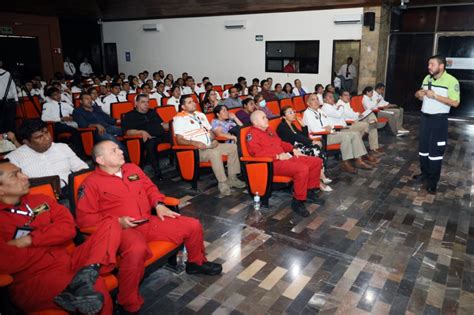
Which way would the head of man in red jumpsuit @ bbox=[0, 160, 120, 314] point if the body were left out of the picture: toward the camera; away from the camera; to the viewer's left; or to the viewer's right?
to the viewer's right

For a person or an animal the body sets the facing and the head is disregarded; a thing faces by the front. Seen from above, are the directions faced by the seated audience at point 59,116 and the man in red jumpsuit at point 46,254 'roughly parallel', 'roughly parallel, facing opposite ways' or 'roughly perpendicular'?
roughly parallel

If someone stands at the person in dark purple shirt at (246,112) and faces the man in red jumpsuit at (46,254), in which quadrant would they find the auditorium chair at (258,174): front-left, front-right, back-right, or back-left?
front-left

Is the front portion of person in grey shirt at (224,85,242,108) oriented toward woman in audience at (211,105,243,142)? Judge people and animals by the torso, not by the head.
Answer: no

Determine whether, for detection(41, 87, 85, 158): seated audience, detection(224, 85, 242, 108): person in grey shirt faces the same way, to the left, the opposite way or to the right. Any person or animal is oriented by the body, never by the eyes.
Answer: the same way

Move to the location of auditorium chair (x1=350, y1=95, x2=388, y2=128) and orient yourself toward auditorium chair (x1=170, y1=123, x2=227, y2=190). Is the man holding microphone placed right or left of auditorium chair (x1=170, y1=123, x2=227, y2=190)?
left

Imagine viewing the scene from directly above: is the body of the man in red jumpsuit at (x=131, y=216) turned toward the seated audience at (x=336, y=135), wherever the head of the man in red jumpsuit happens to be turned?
no

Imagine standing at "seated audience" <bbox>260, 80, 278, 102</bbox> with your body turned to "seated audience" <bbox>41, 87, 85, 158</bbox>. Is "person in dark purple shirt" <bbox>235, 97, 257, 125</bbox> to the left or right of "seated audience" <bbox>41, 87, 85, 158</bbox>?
left

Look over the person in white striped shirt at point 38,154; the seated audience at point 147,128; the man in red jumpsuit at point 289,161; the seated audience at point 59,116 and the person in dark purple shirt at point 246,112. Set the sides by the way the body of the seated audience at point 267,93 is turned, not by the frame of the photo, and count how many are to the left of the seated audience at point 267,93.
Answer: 0

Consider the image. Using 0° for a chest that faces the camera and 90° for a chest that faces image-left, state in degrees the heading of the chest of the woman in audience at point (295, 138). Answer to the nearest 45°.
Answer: approximately 315°

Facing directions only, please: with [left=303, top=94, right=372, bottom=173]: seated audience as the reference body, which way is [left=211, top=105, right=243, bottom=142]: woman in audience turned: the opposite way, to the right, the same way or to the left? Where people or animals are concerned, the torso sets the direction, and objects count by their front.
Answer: the same way

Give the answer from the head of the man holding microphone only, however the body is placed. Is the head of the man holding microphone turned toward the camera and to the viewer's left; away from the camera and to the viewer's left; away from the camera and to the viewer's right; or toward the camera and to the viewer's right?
toward the camera and to the viewer's left

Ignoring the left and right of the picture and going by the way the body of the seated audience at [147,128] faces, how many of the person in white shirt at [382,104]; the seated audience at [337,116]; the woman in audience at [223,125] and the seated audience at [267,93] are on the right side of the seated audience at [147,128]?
0

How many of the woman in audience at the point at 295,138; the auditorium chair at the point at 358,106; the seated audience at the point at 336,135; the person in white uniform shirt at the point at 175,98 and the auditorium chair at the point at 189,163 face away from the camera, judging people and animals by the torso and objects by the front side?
0

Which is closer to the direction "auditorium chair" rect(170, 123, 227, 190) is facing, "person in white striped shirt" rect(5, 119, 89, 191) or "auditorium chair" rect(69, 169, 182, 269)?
the auditorium chair

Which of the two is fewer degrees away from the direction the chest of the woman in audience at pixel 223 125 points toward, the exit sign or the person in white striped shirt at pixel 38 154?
the person in white striped shirt

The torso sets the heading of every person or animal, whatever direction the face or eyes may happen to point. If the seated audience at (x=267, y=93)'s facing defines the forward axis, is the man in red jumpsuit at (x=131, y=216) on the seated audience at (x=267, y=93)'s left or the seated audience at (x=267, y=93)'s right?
on their right

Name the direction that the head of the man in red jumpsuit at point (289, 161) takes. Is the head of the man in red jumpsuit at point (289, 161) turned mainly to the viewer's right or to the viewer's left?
to the viewer's right

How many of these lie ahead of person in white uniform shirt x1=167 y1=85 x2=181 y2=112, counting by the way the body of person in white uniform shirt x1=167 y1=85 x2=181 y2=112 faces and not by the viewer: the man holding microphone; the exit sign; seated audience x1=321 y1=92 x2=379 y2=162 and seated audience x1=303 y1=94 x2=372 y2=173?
3

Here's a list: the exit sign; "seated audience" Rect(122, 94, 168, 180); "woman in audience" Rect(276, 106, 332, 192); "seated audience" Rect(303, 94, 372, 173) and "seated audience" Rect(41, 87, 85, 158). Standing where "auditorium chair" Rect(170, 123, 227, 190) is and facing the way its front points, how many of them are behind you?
3

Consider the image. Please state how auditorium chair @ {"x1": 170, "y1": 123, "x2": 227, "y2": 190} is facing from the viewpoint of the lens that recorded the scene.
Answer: facing the viewer and to the right of the viewer

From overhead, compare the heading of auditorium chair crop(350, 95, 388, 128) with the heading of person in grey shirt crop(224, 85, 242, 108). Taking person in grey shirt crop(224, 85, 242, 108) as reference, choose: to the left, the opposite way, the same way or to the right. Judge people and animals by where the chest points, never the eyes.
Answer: the same way

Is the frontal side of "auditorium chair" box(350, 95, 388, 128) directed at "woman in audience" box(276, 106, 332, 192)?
no

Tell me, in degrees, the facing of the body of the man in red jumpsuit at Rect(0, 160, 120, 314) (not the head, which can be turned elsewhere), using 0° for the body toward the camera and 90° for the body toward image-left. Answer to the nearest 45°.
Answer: approximately 315°

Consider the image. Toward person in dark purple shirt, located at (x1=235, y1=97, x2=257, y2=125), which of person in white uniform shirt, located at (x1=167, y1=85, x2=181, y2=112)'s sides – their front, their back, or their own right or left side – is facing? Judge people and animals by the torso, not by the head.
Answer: front
